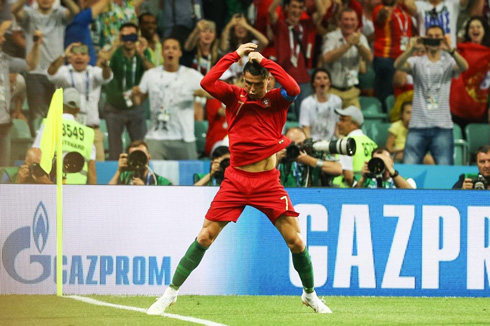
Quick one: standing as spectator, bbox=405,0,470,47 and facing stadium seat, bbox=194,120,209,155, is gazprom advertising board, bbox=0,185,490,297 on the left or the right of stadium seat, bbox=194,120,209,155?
left

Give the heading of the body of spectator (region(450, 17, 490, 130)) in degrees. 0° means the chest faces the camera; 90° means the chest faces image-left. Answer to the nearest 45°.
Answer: approximately 0°

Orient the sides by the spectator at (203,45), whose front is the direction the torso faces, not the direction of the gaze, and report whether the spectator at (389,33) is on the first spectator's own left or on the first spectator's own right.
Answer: on the first spectator's own left
